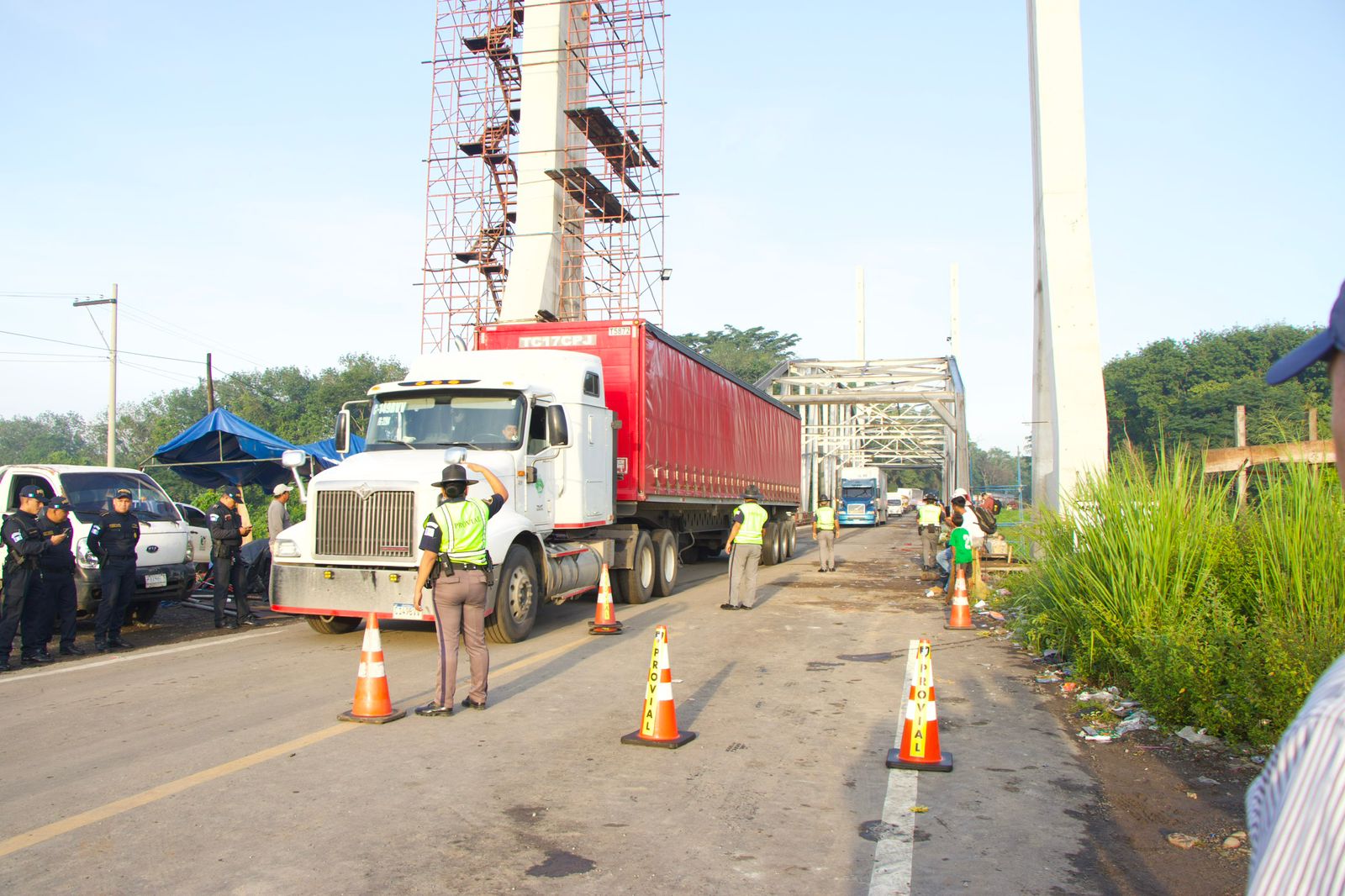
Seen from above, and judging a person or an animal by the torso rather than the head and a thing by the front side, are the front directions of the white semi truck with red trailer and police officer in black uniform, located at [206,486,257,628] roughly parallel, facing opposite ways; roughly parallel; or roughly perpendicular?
roughly perpendicular

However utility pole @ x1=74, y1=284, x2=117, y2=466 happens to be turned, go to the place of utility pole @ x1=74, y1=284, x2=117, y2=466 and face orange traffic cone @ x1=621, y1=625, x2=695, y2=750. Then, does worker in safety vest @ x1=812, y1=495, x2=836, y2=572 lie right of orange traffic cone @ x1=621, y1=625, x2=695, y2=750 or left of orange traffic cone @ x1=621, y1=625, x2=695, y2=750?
left

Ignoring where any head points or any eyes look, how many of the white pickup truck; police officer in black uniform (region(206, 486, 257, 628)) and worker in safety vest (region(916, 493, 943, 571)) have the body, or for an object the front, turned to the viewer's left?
0

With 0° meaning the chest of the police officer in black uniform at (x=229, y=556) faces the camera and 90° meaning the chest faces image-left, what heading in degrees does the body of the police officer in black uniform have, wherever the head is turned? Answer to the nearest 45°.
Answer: approximately 315°

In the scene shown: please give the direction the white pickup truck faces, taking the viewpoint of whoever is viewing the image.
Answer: facing the viewer and to the right of the viewer

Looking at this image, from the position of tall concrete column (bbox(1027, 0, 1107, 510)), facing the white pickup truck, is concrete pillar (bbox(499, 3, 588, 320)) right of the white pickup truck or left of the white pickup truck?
right

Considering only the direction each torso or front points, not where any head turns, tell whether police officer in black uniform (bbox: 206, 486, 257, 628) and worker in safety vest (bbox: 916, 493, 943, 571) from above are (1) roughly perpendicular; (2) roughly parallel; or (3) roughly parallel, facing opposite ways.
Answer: roughly perpendicular
